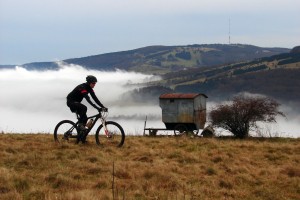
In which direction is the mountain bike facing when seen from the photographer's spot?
facing to the right of the viewer

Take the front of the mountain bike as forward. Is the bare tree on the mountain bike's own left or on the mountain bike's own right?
on the mountain bike's own left
